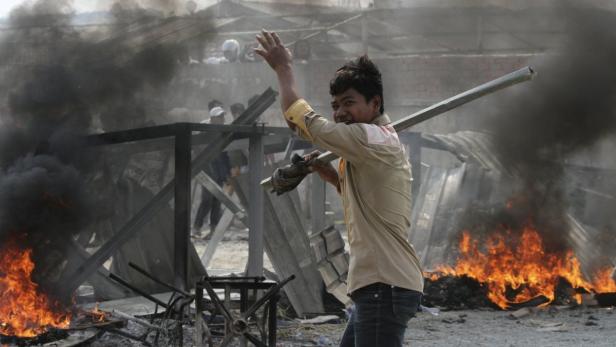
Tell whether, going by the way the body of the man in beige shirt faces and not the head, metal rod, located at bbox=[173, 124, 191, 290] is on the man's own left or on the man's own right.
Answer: on the man's own right

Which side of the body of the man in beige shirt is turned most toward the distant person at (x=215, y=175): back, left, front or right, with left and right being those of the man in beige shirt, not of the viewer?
right

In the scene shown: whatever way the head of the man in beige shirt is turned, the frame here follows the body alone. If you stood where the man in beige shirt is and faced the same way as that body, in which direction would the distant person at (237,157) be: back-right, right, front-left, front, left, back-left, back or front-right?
right

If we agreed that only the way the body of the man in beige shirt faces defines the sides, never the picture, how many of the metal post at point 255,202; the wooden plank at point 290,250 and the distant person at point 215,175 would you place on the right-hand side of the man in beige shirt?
3

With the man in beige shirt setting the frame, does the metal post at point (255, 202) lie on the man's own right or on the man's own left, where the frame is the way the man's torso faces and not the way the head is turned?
on the man's own right

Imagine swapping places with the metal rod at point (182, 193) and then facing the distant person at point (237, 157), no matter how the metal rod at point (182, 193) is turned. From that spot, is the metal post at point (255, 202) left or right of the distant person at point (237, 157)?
right

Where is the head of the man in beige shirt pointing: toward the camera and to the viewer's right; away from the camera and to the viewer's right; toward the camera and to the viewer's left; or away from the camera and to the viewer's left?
toward the camera and to the viewer's left

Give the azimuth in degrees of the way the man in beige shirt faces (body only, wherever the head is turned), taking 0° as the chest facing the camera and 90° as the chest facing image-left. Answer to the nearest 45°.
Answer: approximately 90°
